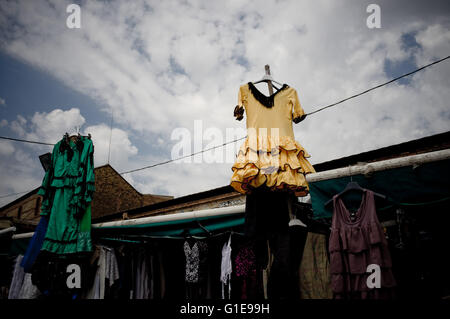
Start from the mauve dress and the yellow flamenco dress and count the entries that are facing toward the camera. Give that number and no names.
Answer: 2

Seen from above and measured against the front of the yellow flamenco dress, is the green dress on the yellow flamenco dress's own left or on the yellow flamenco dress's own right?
on the yellow flamenco dress's own right

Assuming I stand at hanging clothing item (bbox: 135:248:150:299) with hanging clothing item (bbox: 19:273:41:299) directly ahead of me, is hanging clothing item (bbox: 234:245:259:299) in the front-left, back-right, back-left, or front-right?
back-left

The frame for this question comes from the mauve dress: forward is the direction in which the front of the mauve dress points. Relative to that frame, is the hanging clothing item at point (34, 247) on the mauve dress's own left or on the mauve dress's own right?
on the mauve dress's own right

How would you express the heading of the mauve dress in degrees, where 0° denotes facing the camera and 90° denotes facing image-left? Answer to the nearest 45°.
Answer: approximately 0°

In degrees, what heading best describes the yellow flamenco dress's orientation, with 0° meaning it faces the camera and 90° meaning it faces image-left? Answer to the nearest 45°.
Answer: approximately 0°

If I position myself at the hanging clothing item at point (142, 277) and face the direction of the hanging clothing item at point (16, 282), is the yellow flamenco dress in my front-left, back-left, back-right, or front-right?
back-left
